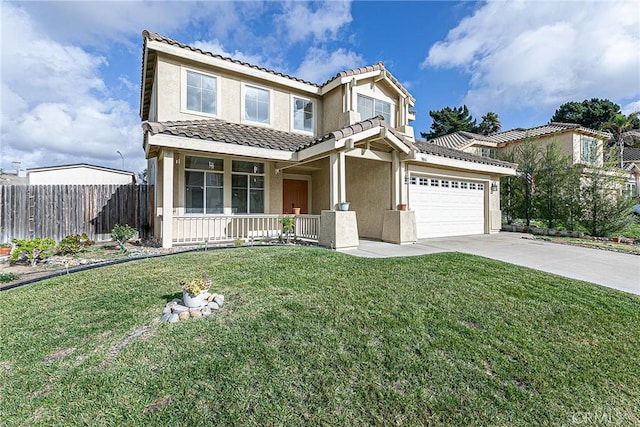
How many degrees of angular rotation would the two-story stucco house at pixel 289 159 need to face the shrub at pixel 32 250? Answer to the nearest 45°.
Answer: approximately 90° to its right

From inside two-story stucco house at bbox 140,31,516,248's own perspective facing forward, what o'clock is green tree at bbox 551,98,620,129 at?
The green tree is roughly at 9 o'clock from the two-story stucco house.

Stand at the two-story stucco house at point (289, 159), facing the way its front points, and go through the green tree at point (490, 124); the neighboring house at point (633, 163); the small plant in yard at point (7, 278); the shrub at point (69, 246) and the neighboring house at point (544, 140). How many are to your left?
3

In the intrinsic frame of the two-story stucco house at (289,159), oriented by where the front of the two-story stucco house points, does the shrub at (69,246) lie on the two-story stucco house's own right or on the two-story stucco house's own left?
on the two-story stucco house's own right

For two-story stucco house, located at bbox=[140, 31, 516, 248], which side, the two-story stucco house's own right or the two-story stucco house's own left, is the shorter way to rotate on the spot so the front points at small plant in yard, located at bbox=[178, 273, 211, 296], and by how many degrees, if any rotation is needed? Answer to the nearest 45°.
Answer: approximately 45° to the two-story stucco house's own right

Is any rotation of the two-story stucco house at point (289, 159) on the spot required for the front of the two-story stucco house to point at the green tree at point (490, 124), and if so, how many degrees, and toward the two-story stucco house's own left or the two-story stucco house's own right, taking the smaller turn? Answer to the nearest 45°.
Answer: approximately 90° to the two-story stucco house's own left

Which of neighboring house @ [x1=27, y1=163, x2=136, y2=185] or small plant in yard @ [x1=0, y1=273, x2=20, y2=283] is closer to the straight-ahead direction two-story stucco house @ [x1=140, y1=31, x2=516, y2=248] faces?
the small plant in yard

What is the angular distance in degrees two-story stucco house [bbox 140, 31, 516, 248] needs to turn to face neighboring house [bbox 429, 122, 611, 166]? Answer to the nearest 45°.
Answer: approximately 90° to its left

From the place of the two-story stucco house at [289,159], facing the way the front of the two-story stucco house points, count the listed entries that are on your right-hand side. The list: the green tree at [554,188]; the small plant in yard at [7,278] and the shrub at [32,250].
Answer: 2

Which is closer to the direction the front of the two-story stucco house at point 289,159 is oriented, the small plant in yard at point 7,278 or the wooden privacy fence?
the small plant in yard

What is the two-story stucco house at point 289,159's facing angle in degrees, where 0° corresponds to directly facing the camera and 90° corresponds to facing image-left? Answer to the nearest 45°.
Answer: approximately 315°

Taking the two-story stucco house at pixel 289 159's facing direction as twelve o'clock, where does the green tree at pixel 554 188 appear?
The green tree is roughly at 10 o'clock from the two-story stucco house.
